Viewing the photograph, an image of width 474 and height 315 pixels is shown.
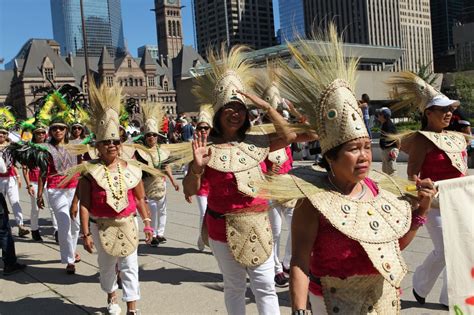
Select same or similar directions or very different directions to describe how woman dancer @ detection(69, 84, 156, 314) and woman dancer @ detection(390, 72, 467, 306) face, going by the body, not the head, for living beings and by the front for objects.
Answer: same or similar directions

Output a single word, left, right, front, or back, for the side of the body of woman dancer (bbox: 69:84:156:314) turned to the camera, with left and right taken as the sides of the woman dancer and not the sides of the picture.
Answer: front

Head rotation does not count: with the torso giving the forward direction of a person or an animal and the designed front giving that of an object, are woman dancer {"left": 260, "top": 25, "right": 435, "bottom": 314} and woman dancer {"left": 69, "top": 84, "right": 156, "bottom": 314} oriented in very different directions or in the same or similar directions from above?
same or similar directions

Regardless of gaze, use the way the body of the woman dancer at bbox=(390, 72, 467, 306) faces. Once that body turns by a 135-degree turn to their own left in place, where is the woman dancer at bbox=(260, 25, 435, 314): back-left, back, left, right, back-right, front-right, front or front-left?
back

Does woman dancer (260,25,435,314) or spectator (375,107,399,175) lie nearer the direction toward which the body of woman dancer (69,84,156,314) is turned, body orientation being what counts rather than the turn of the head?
the woman dancer

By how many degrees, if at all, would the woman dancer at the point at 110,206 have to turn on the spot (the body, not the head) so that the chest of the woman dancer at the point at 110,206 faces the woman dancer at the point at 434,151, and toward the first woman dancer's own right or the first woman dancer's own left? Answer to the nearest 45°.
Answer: approximately 45° to the first woman dancer's own left

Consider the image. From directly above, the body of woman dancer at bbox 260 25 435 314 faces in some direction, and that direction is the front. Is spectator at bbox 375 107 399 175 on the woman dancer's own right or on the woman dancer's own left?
on the woman dancer's own left

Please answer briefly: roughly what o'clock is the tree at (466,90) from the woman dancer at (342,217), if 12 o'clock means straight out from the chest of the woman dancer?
The tree is roughly at 8 o'clock from the woman dancer.

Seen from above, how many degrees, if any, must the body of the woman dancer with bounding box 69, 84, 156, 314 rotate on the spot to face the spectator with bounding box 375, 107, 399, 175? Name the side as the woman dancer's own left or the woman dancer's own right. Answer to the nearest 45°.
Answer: approximately 135° to the woman dancer's own left

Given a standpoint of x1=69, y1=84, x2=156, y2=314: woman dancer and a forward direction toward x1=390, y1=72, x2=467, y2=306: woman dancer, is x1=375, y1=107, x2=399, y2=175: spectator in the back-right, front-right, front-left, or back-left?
front-left

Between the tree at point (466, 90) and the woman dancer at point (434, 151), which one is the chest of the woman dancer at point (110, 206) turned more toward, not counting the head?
the woman dancer
